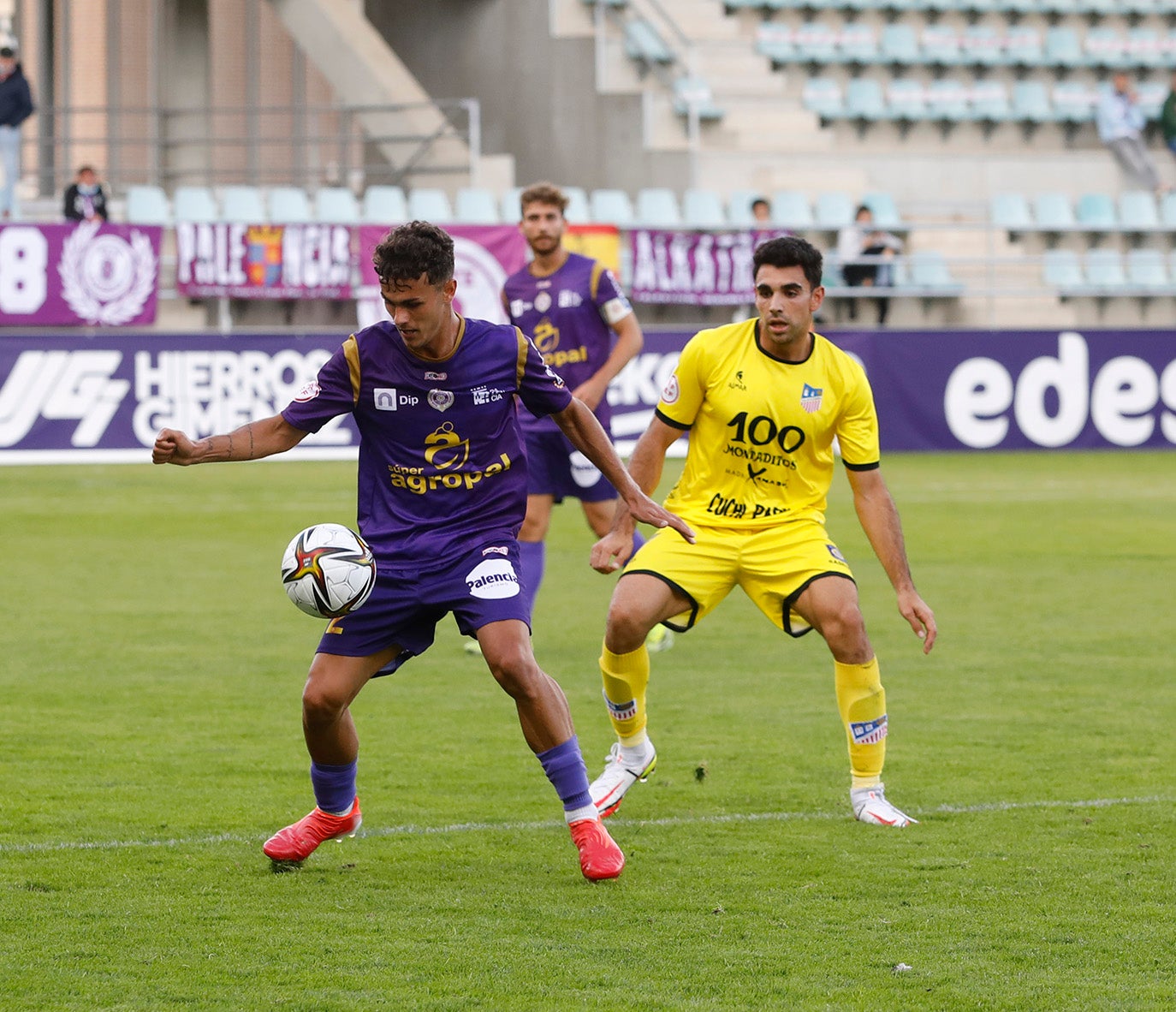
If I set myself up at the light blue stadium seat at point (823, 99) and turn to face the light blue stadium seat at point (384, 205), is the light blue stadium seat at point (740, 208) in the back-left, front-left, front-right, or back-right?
front-left

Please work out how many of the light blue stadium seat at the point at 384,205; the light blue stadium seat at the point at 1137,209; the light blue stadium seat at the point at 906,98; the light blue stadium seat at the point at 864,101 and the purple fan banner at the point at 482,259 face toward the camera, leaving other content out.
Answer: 5

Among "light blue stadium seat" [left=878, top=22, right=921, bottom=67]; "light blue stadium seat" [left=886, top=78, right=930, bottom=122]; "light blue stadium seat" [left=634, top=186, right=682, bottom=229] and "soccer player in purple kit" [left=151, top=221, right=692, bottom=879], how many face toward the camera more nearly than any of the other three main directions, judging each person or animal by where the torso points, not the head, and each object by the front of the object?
4

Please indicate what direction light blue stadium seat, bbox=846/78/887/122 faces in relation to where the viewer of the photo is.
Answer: facing the viewer

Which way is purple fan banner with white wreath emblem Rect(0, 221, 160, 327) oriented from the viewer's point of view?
toward the camera

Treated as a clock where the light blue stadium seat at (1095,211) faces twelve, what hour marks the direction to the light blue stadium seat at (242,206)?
the light blue stadium seat at (242,206) is roughly at 2 o'clock from the light blue stadium seat at (1095,211).

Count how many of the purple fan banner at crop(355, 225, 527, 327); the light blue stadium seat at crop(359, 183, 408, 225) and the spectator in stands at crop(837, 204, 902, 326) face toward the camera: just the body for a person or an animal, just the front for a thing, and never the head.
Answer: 3

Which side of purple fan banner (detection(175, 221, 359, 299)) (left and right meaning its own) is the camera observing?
front

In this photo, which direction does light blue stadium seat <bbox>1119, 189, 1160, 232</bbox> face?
toward the camera

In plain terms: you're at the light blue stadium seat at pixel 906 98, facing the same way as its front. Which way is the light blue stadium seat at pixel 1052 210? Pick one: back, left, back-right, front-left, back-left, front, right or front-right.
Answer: front-left

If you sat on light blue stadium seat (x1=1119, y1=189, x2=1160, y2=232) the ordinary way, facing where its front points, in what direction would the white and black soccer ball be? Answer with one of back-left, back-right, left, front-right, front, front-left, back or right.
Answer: front

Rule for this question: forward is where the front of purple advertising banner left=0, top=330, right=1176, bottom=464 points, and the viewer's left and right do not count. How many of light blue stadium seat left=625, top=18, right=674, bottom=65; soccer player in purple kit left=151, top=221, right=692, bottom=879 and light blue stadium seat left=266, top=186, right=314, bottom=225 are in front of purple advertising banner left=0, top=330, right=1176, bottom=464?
1

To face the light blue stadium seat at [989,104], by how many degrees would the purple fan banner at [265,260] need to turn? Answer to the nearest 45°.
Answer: approximately 135° to its left

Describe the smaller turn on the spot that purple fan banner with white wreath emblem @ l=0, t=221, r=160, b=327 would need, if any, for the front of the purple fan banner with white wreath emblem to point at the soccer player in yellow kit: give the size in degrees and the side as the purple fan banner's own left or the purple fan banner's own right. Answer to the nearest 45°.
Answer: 0° — it already faces them

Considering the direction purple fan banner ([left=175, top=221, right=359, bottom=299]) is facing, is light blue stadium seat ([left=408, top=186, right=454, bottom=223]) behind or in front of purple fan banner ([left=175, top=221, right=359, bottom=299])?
behind
